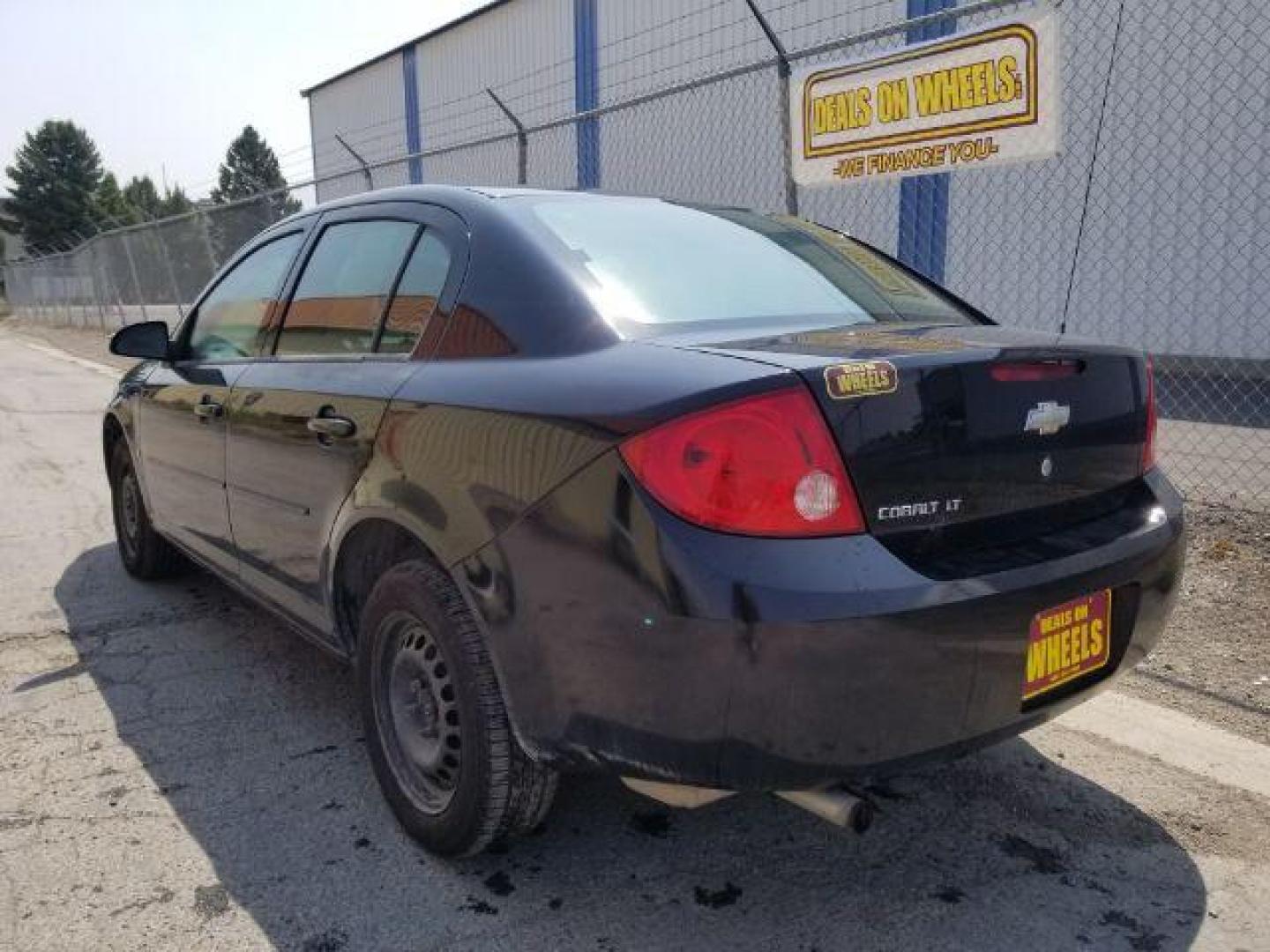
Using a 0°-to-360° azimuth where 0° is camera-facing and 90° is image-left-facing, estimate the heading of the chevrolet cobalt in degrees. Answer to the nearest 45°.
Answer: approximately 135°

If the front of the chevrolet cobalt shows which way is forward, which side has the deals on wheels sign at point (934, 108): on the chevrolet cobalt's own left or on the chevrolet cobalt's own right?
on the chevrolet cobalt's own right
